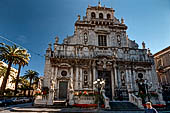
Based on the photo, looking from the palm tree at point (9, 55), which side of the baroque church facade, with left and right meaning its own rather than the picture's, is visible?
right

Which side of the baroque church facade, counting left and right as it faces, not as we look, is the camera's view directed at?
front

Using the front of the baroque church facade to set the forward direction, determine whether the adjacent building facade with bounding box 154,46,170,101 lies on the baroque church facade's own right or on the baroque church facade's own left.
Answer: on the baroque church facade's own left
